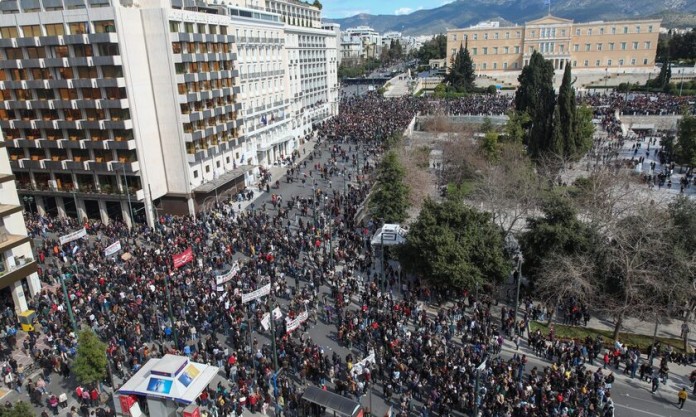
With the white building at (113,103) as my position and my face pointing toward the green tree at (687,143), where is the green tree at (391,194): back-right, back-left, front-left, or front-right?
front-right

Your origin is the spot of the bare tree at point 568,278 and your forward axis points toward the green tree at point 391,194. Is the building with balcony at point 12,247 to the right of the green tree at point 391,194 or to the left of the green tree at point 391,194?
left

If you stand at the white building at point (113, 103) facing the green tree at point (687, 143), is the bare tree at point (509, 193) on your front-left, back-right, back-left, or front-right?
front-right
